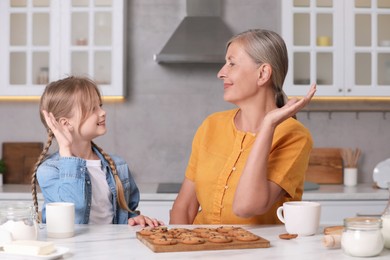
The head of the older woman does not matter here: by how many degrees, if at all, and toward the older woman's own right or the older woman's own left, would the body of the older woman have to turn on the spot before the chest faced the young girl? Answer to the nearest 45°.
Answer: approximately 45° to the older woman's own right

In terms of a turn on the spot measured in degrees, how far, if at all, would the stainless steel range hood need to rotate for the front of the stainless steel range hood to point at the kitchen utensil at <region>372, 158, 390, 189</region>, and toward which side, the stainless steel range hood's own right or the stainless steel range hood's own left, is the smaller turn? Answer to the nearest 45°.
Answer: approximately 90° to the stainless steel range hood's own left

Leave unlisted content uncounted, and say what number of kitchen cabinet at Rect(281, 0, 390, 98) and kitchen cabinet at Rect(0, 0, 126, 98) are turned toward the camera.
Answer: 2

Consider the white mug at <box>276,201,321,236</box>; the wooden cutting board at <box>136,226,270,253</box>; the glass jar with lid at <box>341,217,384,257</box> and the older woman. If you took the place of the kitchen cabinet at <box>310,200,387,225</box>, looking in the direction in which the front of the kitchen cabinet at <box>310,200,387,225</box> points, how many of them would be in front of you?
4

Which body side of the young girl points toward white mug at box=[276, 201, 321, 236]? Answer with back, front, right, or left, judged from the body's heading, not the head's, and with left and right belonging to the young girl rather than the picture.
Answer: front

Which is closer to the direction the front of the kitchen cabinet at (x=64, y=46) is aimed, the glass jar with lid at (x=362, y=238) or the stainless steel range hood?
the glass jar with lid

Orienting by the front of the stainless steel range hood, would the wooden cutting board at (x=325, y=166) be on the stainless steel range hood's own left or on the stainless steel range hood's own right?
on the stainless steel range hood's own left

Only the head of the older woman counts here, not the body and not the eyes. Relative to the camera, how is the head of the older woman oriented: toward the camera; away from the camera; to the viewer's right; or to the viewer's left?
to the viewer's left

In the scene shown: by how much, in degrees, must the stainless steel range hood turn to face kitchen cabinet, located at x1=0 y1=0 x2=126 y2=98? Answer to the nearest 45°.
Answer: approximately 90° to its right

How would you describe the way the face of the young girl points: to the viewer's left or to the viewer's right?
to the viewer's right

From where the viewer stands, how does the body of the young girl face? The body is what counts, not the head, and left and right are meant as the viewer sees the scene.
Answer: facing the viewer and to the right of the viewer

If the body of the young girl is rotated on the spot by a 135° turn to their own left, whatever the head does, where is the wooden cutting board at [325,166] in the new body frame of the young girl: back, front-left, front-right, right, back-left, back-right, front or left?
front-right

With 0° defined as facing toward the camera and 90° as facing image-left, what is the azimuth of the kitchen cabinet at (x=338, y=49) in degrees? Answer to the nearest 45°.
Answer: approximately 0°

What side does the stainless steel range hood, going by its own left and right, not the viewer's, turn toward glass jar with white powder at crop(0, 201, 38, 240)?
front
